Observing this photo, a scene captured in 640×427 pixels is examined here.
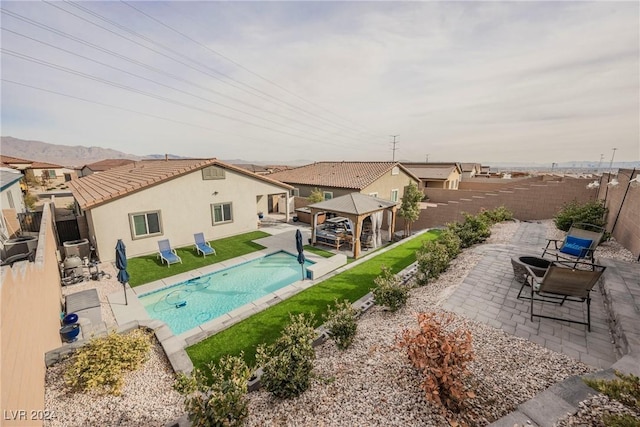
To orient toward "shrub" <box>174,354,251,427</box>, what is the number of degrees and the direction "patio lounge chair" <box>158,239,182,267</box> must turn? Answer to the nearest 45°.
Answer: approximately 45° to its right

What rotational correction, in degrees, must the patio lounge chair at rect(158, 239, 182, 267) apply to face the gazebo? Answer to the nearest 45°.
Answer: approximately 45° to its left

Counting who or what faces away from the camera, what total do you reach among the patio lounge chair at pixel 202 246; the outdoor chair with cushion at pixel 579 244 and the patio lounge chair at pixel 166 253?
0

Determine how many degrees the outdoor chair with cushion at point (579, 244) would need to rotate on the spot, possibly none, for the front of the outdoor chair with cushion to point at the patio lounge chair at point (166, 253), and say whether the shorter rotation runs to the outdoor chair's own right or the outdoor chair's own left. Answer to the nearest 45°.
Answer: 0° — it already faces it

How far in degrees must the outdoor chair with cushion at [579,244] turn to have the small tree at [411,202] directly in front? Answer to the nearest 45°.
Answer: approximately 90° to its right

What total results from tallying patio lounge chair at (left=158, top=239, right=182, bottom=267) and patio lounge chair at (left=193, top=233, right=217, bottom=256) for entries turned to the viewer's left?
0

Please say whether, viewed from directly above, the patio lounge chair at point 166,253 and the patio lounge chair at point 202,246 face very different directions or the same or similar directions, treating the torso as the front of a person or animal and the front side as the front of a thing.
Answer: same or similar directions

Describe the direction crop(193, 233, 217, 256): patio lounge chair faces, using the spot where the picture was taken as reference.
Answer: facing the viewer and to the right of the viewer
